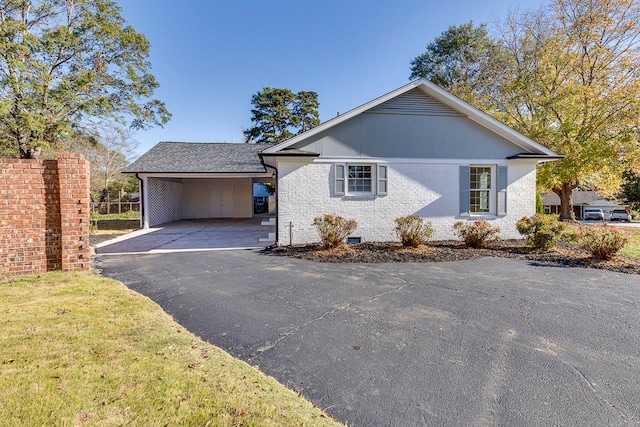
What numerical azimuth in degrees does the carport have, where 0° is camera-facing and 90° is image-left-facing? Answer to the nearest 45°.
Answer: approximately 0°

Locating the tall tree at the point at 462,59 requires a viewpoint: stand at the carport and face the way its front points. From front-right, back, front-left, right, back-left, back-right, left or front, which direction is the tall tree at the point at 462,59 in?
left

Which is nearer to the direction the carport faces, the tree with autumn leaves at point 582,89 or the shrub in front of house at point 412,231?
the shrub in front of house

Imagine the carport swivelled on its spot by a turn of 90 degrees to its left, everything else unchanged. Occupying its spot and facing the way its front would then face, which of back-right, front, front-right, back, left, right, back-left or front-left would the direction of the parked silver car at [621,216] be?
front

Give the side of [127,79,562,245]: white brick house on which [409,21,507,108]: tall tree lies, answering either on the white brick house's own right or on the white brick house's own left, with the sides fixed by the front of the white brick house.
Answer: on the white brick house's own left

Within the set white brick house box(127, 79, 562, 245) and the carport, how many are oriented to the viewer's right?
1
